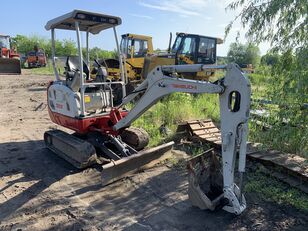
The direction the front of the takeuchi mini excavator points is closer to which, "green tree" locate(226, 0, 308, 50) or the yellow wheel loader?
the green tree

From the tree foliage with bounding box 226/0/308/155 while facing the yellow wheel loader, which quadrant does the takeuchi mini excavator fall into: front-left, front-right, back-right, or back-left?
front-left

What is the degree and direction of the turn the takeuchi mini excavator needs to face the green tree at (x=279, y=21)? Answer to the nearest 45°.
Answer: approximately 45° to its left

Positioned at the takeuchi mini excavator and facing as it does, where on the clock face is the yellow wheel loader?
The yellow wheel loader is roughly at 8 o'clock from the takeuchi mini excavator.

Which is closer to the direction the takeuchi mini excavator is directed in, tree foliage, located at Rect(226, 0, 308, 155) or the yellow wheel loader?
the tree foliage
